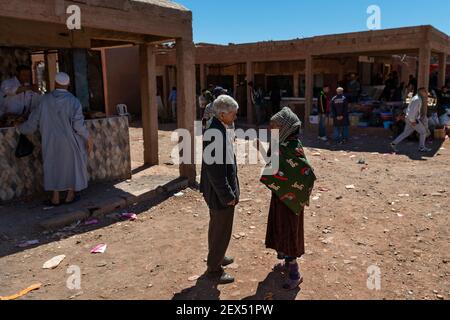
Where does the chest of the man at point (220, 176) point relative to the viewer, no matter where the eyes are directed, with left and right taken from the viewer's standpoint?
facing to the right of the viewer

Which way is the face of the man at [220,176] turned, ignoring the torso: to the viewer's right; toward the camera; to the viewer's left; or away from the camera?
to the viewer's right

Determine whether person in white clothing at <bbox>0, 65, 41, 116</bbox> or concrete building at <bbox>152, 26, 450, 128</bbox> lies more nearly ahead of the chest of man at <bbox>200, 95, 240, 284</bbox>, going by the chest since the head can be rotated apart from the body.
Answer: the concrete building

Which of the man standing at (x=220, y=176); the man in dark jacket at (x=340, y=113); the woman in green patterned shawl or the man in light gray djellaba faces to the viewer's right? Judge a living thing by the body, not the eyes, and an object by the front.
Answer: the man standing

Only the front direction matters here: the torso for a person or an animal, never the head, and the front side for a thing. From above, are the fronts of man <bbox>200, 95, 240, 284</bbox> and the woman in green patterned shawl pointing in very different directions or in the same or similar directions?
very different directions

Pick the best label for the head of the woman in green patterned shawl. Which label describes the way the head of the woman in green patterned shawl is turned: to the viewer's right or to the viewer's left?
to the viewer's left
